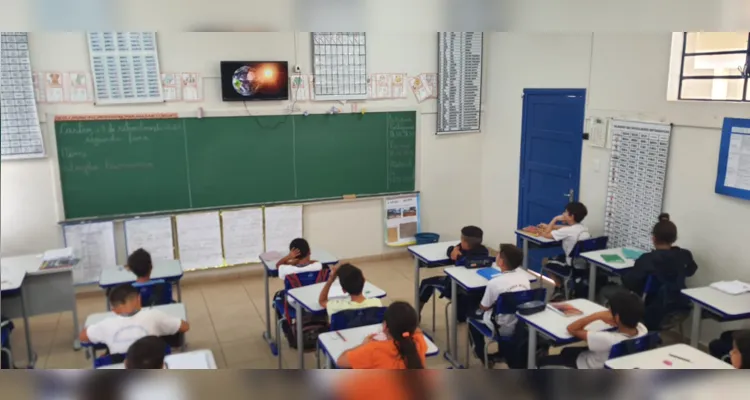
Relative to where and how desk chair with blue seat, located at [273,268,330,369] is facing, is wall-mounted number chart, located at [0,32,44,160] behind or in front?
in front

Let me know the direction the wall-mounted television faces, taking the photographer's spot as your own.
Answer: facing the viewer

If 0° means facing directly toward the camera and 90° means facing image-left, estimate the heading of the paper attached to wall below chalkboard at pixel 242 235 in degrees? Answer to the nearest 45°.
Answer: approximately 0°

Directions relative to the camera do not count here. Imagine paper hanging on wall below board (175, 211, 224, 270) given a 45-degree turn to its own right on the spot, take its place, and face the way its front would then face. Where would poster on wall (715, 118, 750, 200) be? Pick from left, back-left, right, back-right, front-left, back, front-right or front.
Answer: left

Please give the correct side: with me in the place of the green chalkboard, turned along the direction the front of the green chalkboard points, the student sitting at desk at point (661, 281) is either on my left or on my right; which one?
on my left

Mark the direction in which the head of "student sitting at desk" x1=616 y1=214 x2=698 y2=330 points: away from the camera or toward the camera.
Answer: away from the camera

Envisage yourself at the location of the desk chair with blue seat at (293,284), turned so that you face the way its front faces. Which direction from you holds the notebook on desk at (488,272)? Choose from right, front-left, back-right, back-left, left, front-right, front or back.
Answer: back-right

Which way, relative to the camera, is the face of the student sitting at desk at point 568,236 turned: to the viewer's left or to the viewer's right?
to the viewer's left

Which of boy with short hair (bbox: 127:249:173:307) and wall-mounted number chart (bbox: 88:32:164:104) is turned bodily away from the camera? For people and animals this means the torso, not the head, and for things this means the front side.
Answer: the boy with short hair

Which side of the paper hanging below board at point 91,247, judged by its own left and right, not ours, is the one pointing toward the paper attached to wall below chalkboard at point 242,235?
left

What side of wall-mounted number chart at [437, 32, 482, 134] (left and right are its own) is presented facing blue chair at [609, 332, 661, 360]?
front

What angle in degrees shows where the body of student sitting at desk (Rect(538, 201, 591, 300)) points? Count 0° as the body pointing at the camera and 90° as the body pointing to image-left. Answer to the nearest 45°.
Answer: approximately 90°

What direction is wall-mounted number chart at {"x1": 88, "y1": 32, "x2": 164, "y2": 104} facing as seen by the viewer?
toward the camera

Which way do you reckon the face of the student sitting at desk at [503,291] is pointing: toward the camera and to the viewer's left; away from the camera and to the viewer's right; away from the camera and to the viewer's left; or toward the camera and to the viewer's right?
away from the camera and to the viewer's left

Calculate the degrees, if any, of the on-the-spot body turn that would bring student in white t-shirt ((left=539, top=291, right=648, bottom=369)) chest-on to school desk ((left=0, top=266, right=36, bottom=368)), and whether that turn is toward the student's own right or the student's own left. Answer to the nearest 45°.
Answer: approximately 45° to the student's own left

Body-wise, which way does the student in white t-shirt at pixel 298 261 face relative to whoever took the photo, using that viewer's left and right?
facing away from the viewer and to the left of the viewer

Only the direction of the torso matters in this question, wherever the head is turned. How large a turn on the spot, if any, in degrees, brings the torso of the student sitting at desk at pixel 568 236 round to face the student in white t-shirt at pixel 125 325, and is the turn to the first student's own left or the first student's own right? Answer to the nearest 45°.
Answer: approximately 45° to the first student's own left

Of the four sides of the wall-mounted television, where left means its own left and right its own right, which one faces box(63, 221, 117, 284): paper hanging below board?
right

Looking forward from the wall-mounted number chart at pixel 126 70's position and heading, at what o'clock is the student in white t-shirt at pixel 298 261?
The student in white t-shirt is roughly at 11 o'clock from the wall-mounted number chart.

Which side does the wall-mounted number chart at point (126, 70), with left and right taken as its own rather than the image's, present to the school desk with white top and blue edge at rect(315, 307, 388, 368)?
front

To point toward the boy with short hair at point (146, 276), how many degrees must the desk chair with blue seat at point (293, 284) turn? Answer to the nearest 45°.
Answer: approximately 45° to its left

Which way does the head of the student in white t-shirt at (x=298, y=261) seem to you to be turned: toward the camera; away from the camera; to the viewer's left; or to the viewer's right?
away from the camera
